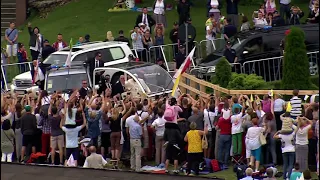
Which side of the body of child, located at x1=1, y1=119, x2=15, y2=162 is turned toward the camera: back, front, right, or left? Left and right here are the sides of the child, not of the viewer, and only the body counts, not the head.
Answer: back

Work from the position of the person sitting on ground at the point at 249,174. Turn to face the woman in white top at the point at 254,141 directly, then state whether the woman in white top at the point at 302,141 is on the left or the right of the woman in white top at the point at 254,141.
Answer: right

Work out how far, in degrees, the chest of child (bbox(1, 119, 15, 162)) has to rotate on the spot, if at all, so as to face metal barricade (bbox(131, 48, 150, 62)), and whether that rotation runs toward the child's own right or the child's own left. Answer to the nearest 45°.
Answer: approximately 45° to the child's own right

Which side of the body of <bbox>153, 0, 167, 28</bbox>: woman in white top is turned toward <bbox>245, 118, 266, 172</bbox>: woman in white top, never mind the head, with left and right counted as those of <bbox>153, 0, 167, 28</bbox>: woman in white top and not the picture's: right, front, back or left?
front

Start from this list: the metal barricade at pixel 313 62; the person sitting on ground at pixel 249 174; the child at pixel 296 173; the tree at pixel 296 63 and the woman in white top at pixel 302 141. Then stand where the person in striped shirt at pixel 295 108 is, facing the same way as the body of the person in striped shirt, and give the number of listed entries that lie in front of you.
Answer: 2

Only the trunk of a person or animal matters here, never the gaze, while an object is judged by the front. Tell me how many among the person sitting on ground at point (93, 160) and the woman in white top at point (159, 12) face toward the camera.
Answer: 1

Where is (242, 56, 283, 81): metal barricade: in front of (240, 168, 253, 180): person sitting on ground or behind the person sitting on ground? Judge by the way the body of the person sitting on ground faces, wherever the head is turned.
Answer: in front

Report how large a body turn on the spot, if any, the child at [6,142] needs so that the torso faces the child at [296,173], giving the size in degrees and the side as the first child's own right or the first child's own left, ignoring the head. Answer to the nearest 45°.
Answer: approximately 135° to the first child's own right

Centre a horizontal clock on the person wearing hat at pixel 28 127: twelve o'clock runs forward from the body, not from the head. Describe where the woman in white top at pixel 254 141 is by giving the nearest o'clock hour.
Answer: The woman in white top is roughly at 4 o'clock from the person wearing hat.

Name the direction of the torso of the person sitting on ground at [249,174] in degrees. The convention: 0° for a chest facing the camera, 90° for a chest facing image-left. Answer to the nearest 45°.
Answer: approximately 180°

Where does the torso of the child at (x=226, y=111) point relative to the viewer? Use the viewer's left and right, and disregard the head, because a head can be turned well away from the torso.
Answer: facing away from the viewer

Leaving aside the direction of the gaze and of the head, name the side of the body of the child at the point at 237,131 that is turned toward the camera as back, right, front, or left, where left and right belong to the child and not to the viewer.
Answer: back
